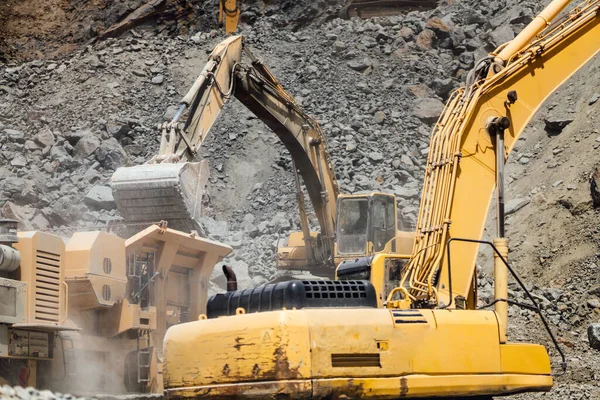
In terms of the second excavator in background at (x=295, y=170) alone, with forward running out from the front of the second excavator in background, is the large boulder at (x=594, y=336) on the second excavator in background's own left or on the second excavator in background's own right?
on the second excavator in background's own left

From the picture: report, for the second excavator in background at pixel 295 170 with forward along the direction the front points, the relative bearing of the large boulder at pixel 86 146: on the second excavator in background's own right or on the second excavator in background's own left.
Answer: on the second excavator in background's own right

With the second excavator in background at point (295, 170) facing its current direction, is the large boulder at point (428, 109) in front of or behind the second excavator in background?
behind

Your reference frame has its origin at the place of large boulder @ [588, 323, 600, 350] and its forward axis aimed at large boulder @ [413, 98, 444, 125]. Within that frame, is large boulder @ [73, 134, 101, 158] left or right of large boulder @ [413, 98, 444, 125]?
left

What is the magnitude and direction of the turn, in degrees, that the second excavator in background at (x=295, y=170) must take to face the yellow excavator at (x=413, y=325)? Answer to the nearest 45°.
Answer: approximately 45° to its left

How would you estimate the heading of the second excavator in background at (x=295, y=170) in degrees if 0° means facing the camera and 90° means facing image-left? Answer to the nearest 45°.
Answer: approximately 45°

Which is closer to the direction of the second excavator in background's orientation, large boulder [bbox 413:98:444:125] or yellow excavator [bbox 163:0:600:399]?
the yellow excavator
